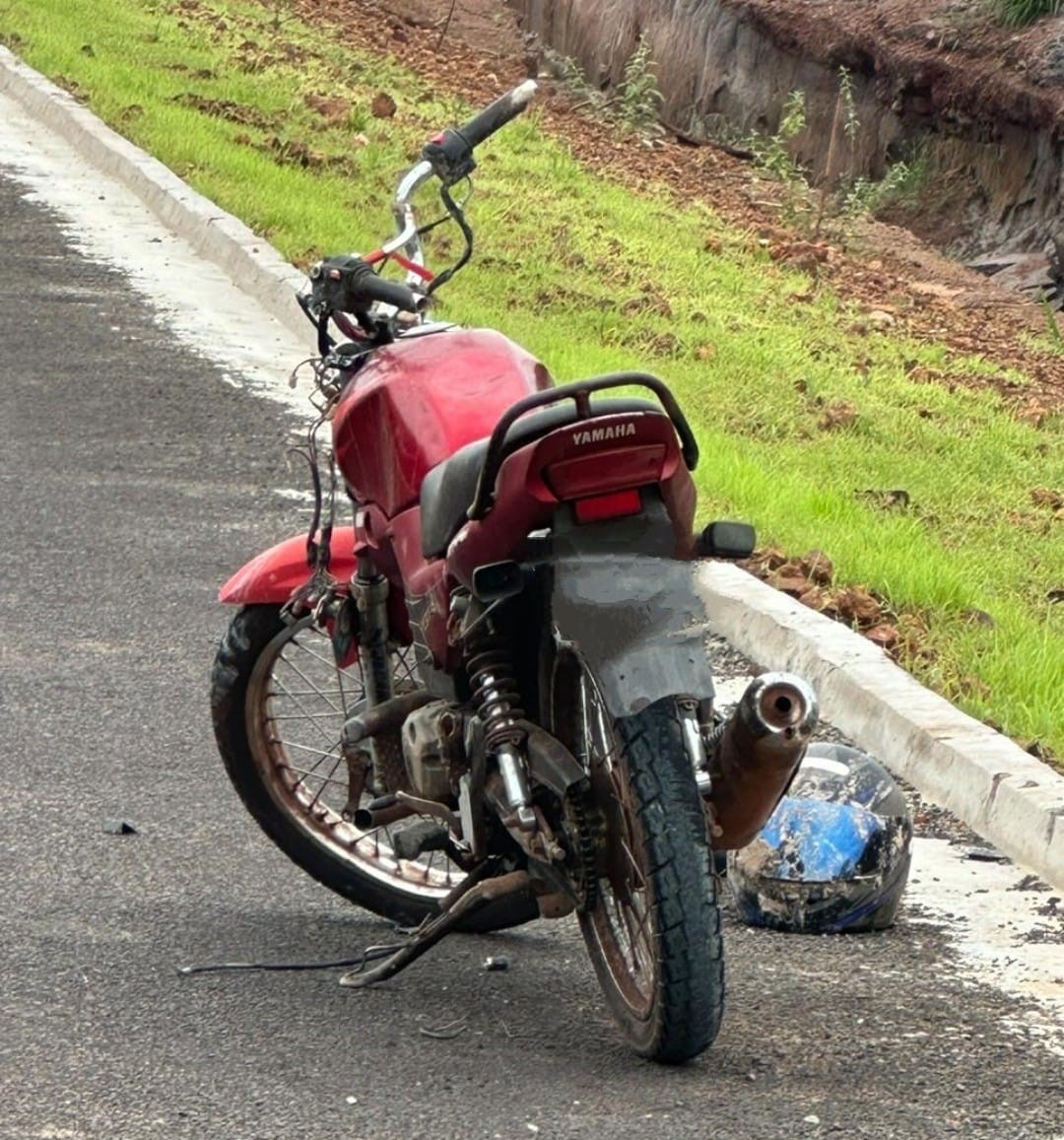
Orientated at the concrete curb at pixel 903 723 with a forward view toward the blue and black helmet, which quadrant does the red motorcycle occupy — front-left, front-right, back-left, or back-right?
front-right

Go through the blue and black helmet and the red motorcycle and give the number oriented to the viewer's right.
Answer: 0

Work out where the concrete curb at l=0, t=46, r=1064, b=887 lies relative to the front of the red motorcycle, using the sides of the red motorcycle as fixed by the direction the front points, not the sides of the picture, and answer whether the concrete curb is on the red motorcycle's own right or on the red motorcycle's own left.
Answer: on the red motorcycle's own right

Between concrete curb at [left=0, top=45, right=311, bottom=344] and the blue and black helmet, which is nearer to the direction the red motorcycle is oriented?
the concrete curb

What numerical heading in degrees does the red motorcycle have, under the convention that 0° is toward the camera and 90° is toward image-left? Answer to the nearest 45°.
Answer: approximately 135°
